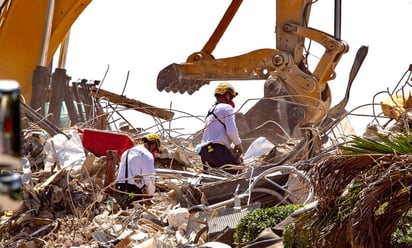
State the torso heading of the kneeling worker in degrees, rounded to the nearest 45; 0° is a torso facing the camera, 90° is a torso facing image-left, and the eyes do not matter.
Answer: approximately 225°

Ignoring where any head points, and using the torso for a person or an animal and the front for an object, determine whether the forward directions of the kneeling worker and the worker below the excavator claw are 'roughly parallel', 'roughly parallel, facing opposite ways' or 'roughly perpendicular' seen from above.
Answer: roughly parallel
